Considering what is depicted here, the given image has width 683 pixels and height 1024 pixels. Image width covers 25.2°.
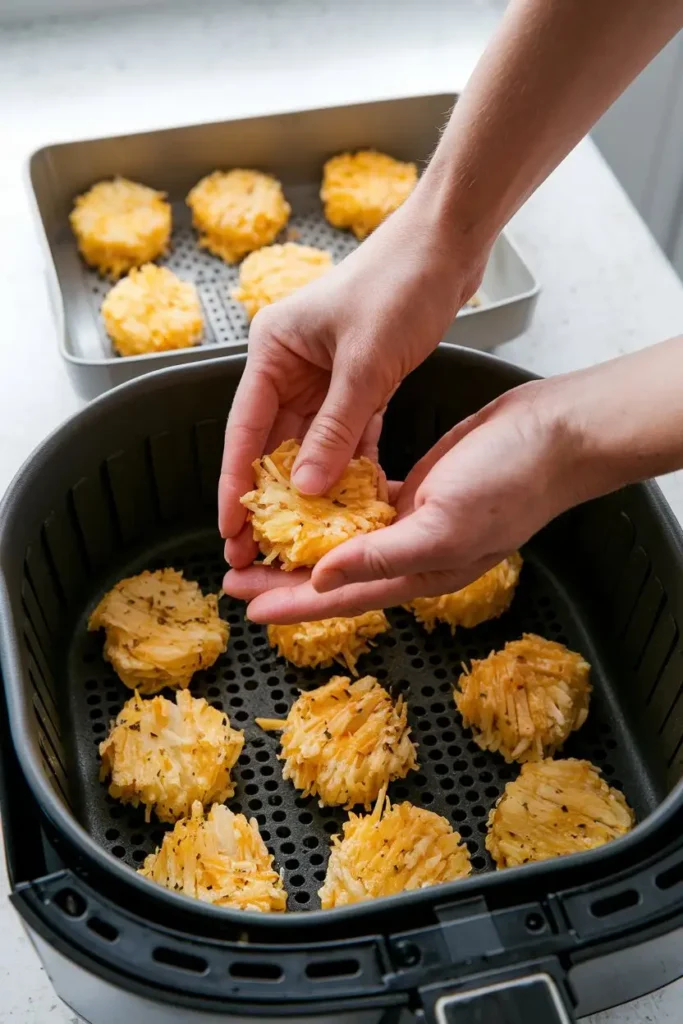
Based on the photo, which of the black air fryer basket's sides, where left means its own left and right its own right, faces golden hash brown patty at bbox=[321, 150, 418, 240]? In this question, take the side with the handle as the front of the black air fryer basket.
back

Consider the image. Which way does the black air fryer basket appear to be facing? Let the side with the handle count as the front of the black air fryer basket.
toward the camera

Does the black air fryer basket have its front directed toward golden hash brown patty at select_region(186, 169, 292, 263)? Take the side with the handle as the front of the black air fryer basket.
no

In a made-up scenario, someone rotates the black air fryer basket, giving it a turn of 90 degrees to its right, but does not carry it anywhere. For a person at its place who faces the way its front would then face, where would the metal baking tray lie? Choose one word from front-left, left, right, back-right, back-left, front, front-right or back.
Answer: right

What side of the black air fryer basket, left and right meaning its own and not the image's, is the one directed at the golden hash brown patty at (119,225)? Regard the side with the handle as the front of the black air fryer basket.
back
